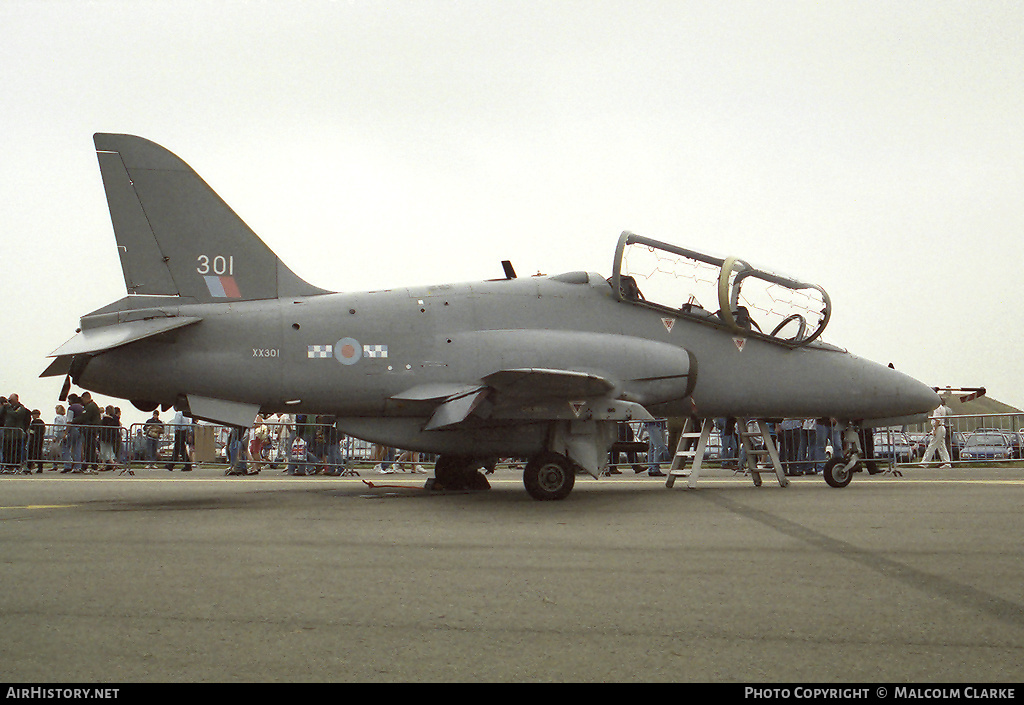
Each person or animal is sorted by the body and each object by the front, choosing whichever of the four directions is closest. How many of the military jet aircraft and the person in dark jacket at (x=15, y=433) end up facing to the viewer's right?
1

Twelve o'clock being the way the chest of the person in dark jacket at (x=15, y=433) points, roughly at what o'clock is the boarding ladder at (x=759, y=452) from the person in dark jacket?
The boarding ladder is roughly at 11 o'clock from the person in dark jacket.

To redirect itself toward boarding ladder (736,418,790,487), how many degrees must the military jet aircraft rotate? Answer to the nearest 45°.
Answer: approximately 45° to its left

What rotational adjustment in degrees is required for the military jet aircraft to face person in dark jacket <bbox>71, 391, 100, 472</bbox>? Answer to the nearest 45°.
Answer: approximately 135° to its left

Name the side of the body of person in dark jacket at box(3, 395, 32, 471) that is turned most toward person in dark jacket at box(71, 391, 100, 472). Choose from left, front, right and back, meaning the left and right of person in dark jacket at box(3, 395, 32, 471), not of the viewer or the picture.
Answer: left

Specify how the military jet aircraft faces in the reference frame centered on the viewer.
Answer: facing to the right of the viewer

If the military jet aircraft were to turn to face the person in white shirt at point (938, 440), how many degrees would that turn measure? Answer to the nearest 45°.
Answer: approximately 45° to its left

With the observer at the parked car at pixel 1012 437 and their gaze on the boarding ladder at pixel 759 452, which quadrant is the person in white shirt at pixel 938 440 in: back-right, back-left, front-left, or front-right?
front-right

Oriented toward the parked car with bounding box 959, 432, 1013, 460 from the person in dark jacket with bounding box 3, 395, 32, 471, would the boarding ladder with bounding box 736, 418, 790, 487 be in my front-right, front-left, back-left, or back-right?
front-right

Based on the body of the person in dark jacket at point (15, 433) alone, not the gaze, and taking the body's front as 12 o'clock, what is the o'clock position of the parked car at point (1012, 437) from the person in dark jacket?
The parked car is roughly at 10 o'clock from the person in dark jacket.

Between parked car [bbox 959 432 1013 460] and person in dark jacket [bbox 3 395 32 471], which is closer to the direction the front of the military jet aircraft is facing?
the parked car

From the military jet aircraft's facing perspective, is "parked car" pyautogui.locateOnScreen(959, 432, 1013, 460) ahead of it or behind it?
ahead
